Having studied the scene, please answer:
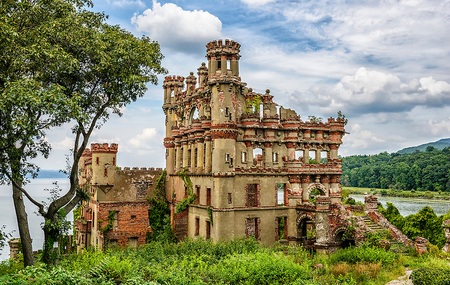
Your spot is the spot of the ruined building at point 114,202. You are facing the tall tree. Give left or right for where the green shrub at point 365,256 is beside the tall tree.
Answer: left

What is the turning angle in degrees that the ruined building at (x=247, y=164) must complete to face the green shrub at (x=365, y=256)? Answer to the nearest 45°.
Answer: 0° — it already faces it

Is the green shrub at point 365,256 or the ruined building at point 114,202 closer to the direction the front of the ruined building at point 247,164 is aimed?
the green shrub

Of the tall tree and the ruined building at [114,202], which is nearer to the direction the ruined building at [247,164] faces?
the tall tree

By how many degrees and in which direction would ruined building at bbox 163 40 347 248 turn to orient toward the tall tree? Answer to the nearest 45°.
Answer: approximately 90° to its right

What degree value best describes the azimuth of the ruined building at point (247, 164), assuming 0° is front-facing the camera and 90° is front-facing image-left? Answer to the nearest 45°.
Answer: approximately 315°

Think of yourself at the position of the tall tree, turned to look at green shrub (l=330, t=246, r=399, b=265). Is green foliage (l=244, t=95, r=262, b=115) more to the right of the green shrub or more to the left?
left

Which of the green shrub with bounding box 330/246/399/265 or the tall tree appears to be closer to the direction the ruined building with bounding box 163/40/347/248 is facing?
the green shrub
